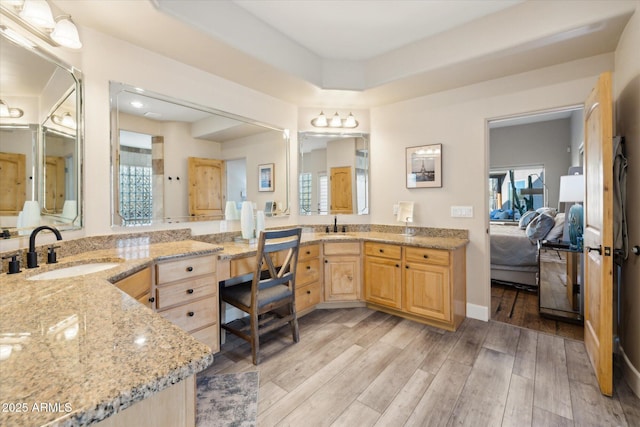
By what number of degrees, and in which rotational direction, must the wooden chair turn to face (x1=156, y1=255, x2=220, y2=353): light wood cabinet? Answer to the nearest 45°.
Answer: approximately 45° to its left

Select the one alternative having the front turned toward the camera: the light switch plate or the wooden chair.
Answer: the light switch plate

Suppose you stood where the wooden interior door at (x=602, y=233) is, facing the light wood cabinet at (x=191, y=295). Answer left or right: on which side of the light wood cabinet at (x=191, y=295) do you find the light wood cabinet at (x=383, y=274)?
right

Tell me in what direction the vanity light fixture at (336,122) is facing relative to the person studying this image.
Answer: facing the viewer

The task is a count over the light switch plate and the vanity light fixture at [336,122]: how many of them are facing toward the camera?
2

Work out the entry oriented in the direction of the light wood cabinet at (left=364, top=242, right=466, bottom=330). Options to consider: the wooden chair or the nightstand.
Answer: the nightstand

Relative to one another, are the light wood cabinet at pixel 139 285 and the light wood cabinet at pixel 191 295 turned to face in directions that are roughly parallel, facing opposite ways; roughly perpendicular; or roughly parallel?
roughly parallel

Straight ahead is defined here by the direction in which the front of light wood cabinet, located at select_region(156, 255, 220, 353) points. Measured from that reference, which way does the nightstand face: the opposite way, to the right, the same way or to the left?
the opposite way

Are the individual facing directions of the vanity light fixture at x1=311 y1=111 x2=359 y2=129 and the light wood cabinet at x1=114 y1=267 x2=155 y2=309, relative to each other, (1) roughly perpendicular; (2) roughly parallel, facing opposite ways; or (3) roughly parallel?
roughly perpendicular

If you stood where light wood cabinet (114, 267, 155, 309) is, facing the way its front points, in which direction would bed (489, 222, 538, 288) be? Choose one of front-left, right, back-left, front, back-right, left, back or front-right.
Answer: front-left

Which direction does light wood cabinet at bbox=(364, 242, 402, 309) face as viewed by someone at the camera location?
facing the viewer and to the left of the viewer

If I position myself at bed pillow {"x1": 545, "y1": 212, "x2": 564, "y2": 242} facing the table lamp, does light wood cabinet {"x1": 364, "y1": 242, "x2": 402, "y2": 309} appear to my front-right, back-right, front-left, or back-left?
front-right

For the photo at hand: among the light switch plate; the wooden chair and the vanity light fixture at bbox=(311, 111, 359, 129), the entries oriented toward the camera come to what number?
2

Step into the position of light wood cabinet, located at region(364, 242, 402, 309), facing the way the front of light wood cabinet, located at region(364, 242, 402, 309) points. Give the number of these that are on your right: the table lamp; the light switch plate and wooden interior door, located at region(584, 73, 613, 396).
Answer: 0

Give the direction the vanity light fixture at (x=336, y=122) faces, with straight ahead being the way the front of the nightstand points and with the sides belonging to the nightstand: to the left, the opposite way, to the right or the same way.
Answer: to the left
